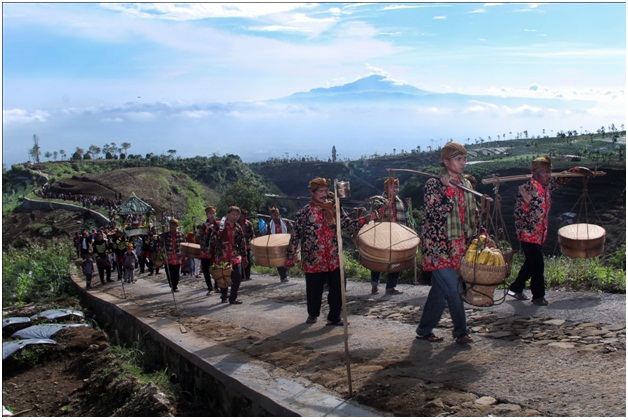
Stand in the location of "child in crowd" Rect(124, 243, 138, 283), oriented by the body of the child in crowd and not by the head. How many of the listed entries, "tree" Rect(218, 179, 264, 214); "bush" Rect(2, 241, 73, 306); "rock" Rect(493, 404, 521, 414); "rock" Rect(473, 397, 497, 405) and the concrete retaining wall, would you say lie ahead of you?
3

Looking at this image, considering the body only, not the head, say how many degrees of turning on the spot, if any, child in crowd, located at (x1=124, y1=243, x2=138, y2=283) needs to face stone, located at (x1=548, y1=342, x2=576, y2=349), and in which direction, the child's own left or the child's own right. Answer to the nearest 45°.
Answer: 0° — they already face it

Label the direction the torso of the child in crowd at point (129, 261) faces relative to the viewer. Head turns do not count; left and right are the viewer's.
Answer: facing the viewer

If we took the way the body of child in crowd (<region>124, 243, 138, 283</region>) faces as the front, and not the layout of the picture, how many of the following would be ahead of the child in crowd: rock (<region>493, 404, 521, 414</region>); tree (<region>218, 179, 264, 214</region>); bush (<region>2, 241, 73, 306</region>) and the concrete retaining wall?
2

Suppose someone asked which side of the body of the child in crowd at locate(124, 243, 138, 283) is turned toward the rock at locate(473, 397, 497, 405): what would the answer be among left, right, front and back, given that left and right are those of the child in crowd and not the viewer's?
front

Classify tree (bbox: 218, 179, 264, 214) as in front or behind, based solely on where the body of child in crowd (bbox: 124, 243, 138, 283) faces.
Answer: behind

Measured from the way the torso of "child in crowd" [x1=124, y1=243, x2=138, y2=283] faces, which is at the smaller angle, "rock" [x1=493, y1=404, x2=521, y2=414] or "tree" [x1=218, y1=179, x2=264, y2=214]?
the rock

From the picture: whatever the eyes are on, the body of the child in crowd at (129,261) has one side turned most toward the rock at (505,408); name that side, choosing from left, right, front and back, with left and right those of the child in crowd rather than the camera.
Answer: front

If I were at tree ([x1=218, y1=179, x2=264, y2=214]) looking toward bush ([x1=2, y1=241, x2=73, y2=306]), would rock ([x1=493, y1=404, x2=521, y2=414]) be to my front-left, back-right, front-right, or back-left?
front-left

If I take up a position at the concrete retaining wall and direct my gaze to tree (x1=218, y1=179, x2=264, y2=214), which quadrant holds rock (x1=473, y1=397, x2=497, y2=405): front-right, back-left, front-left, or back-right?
back-right

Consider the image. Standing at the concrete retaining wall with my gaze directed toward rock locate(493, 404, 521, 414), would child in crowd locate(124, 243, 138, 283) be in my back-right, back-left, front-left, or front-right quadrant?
back-left
